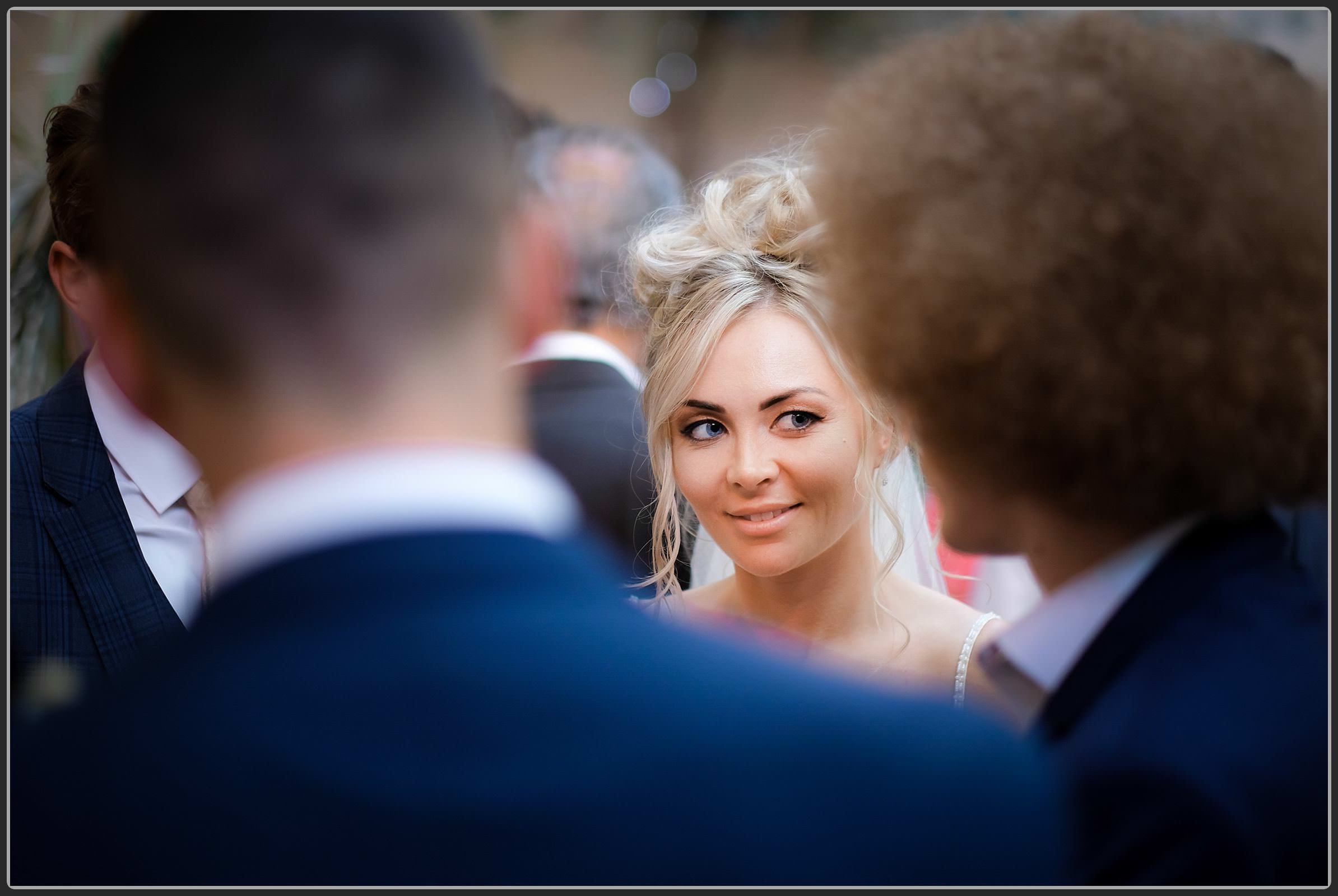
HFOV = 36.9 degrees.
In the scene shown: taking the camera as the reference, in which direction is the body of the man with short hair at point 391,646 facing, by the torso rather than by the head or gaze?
away from the camera

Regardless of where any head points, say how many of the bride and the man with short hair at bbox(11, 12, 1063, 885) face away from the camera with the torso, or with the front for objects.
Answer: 1

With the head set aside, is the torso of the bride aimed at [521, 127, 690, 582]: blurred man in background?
no

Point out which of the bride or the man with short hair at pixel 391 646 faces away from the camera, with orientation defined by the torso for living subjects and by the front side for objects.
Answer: the man with short hair

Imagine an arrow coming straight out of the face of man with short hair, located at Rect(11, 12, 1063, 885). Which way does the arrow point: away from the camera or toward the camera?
away from the camera

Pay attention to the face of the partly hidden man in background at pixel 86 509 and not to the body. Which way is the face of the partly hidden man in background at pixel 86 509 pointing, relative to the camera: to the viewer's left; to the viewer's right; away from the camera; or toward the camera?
to the viewer's right

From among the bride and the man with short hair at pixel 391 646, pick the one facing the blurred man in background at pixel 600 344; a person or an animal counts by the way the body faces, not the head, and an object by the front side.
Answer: the man with short hair

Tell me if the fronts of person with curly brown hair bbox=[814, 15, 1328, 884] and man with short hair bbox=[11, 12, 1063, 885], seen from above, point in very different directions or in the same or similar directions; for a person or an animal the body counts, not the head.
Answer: same or similar directions

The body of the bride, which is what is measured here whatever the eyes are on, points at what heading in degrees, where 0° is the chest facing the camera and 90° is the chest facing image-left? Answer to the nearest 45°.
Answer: approximately 45°

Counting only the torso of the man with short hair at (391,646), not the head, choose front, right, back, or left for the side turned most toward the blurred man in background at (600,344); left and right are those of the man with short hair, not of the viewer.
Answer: front

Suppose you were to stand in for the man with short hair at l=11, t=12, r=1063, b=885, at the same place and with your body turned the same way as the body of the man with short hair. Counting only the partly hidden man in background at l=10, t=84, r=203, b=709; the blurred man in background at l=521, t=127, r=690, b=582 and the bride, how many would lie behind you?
0
